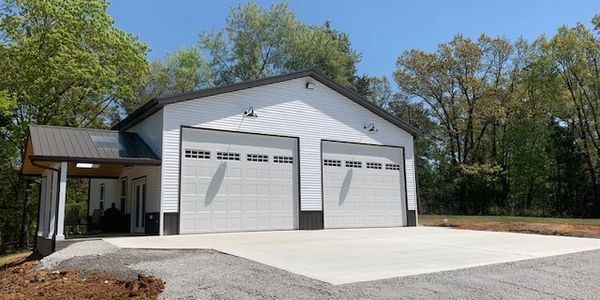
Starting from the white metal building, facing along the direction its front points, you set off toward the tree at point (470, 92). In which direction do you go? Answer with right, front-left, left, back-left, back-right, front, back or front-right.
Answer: left

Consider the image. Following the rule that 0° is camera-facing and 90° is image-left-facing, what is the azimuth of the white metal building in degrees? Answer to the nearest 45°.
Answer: approximately 315°

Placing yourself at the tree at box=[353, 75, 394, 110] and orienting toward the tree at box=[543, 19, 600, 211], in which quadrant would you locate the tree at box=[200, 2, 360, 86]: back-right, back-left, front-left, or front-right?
back-right

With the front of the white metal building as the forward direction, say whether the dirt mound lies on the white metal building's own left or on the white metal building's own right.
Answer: on the white metal building's own right

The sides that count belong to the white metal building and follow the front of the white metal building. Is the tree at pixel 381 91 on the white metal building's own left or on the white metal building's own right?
on the white metal building's own left

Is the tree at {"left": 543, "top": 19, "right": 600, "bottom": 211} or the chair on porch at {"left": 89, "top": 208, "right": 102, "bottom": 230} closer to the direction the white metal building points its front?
the tree

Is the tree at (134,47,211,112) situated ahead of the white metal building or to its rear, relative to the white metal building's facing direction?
to the rear

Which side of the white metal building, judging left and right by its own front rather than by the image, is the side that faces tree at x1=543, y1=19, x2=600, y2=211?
left
